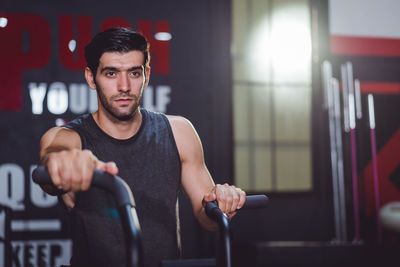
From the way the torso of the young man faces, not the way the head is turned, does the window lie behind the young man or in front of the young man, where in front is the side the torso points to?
behind

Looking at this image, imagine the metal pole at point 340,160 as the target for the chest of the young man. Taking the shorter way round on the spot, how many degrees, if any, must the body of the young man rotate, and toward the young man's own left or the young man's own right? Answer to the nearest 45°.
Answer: approximately 135° to the young man's own left

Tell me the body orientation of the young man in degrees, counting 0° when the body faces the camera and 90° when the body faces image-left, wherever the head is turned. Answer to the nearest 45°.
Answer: approximately 0°
